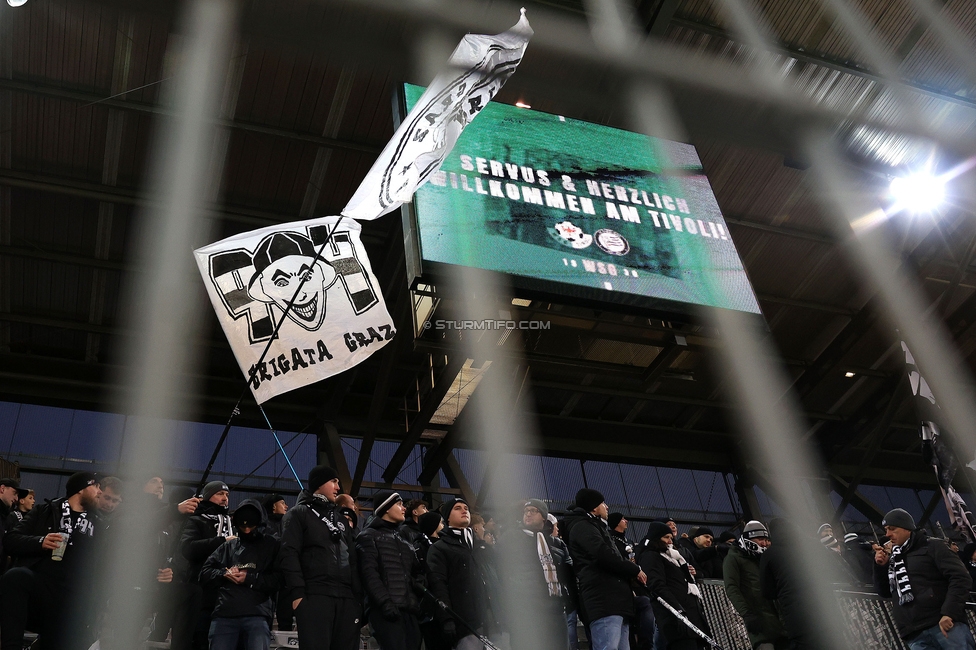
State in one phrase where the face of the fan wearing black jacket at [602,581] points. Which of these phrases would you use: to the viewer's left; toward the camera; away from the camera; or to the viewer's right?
to the viewer's right

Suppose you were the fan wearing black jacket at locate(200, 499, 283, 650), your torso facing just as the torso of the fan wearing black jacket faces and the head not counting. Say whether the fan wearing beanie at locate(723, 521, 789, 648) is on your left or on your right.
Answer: on your left

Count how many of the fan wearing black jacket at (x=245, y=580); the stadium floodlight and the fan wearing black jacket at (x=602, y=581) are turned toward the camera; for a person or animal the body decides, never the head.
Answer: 2

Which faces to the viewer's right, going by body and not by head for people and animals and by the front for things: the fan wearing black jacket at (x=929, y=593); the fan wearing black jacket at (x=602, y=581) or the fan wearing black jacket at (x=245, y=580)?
the fan wearing black jacket at (x=602, y=581)

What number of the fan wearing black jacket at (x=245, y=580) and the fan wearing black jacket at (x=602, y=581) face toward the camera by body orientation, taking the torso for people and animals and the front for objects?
1

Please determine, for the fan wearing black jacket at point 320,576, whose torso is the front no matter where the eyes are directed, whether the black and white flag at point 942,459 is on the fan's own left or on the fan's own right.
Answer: on the fan's own left

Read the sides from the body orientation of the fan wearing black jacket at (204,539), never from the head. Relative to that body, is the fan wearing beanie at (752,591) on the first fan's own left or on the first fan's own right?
on the first fan's own left

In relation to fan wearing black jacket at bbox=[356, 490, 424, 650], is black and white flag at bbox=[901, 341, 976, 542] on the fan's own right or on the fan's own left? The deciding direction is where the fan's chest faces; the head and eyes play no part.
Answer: on the fan's own left

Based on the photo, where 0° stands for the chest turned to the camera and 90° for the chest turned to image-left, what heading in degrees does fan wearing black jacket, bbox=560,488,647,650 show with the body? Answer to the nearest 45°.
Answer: approximately 270°
